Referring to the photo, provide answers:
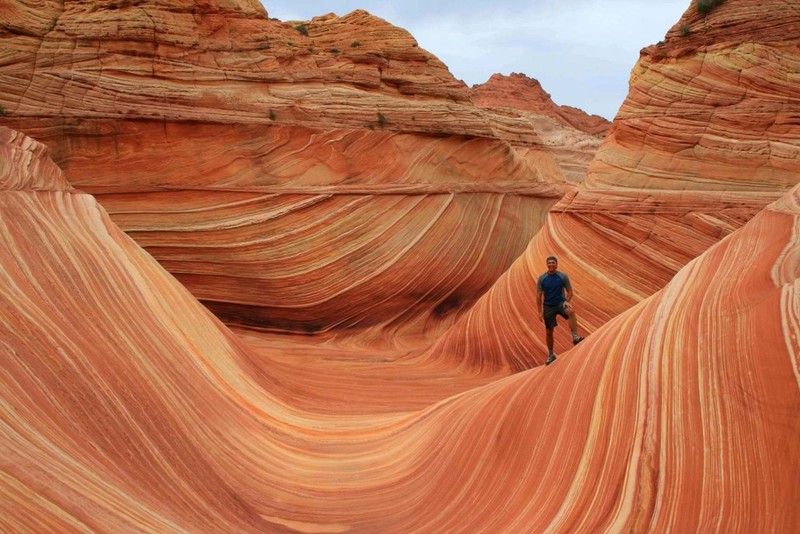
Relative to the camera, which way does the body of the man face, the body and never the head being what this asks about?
toward the camera

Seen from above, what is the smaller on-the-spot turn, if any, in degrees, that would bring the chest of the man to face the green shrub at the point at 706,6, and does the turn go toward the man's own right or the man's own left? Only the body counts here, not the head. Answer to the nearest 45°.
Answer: approximately 135° to the man's own left

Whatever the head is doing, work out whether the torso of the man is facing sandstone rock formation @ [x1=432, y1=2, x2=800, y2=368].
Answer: no
